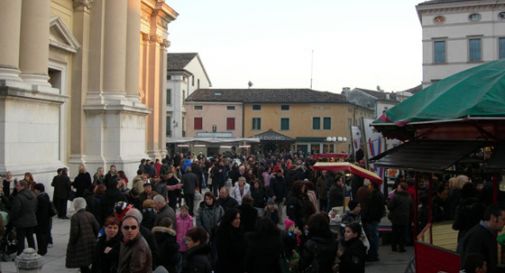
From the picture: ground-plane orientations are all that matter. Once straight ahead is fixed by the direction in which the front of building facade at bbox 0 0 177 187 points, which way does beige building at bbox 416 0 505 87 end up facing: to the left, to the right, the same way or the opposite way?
to the right

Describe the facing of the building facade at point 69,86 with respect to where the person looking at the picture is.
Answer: facing the viewer and to the right of the viewer

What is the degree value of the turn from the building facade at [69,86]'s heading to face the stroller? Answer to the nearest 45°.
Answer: approximately 45° to its right

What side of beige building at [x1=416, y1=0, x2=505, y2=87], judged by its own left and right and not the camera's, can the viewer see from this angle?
front

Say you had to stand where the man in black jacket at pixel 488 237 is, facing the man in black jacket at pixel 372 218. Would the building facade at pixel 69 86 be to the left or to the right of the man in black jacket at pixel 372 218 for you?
left

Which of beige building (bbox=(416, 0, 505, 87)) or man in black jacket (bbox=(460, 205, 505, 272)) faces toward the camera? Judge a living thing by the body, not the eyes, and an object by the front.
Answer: the beige building

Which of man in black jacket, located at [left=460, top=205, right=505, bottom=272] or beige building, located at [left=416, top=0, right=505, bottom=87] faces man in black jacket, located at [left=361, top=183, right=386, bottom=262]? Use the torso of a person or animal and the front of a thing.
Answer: the beige building

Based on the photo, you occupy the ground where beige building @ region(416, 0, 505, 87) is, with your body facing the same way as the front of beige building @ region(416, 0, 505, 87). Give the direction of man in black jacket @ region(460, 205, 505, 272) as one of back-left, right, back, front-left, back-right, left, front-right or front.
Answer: front

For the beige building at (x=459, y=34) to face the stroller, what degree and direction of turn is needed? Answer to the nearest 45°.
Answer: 0° — it already faces it

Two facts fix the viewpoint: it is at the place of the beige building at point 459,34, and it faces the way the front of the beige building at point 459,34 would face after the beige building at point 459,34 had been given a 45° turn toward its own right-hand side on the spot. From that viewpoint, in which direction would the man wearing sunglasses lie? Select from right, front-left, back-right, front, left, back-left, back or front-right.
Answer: front-left

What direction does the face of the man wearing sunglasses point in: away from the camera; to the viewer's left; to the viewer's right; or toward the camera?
toward the camera
